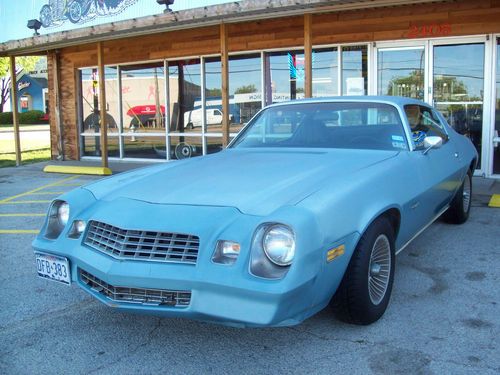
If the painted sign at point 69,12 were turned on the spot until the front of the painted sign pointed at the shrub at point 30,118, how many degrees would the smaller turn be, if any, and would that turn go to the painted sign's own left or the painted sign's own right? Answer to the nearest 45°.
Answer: approximately 135° to the painted sign's own right

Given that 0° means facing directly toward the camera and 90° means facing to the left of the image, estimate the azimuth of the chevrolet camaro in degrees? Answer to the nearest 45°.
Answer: approximately 45°

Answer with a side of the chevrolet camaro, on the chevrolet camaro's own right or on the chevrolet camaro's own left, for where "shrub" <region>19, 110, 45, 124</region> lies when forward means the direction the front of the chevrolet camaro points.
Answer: on the chevrolet camaro's own right
